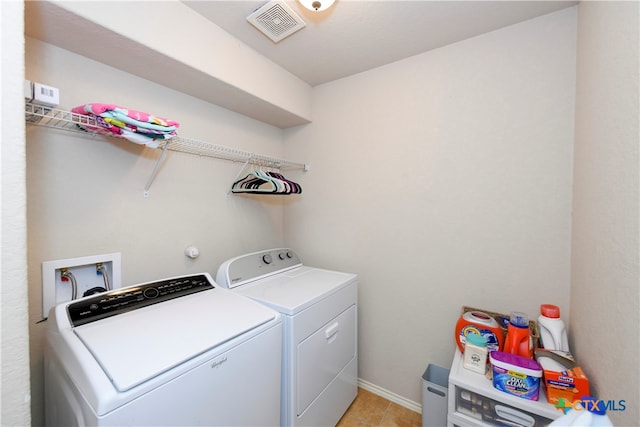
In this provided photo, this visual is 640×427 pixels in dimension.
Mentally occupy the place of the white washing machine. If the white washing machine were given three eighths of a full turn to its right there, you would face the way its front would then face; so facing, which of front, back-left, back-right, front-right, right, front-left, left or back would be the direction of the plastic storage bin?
back

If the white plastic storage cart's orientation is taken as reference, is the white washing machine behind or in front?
in front

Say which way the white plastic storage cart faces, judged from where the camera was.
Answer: facing the viewer and to the left of the viewer

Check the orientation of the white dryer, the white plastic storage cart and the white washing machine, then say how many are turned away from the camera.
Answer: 0

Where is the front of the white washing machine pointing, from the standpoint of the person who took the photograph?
facing the viewer and to the right of the viewer

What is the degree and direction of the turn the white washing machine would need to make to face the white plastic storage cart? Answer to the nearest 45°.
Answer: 0° — it already faces it

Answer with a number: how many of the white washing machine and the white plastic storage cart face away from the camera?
0

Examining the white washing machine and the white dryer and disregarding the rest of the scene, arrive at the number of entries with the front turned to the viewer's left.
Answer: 0
